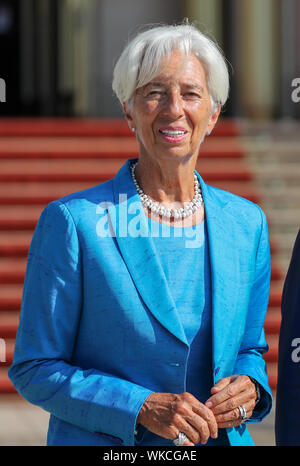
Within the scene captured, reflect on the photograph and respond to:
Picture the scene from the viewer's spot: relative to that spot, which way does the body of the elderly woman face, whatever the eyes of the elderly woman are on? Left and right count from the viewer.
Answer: facing the viewer and to the right of the viewer
